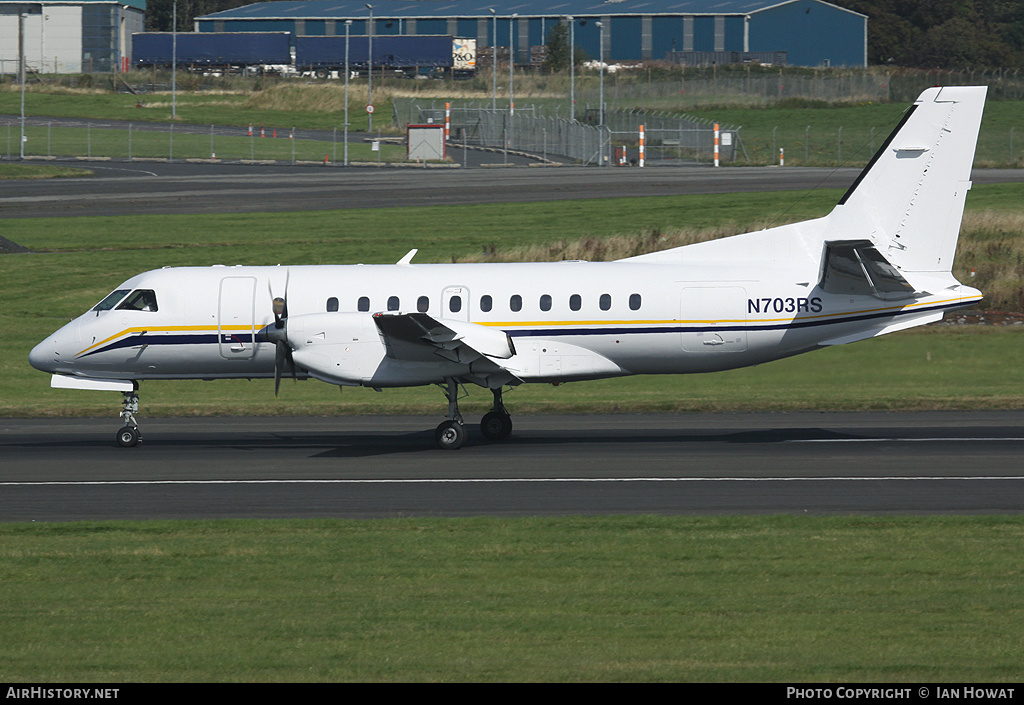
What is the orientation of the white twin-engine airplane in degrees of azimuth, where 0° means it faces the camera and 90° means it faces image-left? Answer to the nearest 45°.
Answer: approximately 90°
